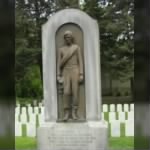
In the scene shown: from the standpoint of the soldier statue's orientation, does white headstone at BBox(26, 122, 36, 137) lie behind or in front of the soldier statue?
behind

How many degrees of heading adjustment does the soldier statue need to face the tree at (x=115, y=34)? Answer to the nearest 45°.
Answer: approximately 180°

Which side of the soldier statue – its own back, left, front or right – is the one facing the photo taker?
front

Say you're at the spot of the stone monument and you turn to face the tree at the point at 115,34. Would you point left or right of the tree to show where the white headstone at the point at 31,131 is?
left

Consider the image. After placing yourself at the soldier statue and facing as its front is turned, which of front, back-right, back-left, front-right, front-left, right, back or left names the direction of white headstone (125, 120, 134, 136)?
back-left

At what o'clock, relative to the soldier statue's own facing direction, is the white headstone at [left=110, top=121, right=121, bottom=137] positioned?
The white headstone is roughly at 7 o'clock from the soldier statue.
